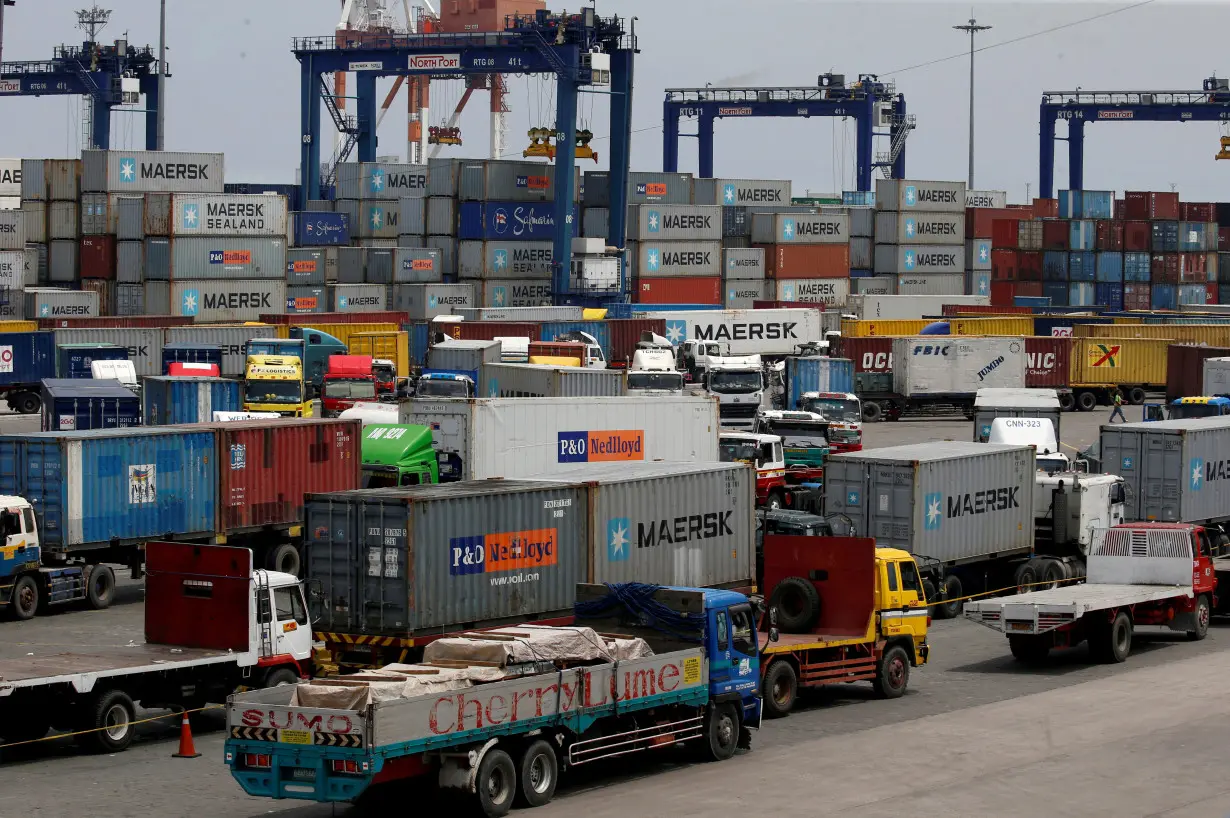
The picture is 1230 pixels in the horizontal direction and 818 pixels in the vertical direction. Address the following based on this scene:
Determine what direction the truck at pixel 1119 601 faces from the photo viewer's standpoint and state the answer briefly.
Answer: facing away from the viewer and to the right of the viewer

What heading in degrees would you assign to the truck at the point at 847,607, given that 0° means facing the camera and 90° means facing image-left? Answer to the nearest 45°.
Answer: approximately 225°

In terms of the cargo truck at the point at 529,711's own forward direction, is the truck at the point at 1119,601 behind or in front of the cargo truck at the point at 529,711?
in front

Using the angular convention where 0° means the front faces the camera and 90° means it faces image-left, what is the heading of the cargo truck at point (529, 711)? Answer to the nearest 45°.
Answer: approximately 225°

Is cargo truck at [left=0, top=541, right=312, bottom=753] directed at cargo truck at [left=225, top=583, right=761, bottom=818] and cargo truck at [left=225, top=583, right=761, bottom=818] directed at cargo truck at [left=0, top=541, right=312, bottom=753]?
no

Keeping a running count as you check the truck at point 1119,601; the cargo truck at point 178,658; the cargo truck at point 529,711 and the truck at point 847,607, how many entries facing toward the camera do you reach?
0

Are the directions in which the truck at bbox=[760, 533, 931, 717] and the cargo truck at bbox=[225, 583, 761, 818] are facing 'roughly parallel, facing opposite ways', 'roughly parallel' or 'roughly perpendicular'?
roughly parallel

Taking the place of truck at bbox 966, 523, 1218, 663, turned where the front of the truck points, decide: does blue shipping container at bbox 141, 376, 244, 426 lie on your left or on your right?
on your left

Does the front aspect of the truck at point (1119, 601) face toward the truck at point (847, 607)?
no

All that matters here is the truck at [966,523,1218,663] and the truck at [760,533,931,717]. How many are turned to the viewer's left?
0

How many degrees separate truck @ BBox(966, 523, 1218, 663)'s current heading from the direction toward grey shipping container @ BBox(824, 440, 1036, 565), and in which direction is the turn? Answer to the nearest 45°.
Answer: approximately 90° to its left

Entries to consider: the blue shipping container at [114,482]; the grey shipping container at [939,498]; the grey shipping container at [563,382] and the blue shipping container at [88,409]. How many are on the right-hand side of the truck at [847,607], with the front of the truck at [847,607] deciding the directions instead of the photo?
0

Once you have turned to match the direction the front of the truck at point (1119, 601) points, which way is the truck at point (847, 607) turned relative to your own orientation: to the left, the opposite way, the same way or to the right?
the same way

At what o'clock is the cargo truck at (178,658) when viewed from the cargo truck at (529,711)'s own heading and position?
the cargo truck at (178,658) is roughly at 9 o'clock from the cargo truck at (529,711).

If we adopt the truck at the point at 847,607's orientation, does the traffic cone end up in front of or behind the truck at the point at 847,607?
behind

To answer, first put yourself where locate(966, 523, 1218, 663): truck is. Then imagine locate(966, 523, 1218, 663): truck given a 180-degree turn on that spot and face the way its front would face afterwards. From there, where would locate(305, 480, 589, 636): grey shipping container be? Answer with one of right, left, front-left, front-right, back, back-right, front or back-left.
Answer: front

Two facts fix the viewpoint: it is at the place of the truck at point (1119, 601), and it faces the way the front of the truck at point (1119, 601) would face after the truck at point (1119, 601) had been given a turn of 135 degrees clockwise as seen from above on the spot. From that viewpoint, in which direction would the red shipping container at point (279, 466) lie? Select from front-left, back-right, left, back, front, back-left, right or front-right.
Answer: right

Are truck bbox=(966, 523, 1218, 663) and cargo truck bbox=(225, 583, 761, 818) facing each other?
no

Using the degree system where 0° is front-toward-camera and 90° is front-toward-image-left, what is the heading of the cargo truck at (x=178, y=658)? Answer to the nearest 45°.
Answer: approximately 225°

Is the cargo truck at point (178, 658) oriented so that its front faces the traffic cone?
no

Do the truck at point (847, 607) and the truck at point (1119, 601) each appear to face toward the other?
no

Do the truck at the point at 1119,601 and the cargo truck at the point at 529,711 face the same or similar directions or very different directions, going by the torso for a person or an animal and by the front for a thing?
same or similar directions
